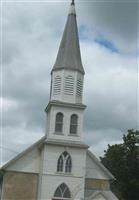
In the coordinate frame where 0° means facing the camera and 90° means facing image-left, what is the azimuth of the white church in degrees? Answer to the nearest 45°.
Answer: approximately 0°
